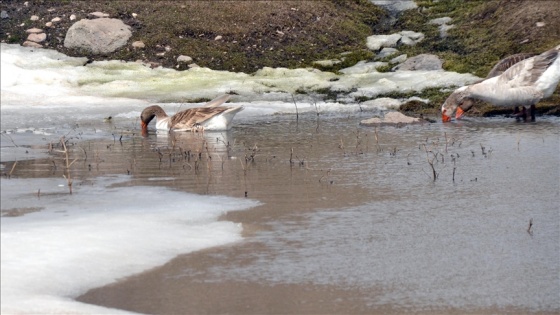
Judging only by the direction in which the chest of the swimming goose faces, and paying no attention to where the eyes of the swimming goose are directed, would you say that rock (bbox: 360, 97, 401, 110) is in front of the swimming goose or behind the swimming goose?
behind

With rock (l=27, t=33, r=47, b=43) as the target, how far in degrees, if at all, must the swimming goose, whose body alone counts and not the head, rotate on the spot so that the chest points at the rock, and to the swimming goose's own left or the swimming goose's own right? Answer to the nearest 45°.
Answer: approximately 45° to the swimming goose's own right

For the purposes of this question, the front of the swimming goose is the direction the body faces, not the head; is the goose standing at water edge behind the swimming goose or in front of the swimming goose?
behind

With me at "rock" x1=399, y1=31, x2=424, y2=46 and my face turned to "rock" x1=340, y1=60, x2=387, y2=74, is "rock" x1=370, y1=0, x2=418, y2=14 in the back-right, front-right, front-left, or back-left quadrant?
back-right

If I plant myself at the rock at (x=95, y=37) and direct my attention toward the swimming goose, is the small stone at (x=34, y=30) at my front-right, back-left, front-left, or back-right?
back-right

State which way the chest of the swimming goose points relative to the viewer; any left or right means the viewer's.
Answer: facing to the left of the viewer

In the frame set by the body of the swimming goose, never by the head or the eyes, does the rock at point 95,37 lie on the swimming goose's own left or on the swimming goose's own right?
on the swimming goose's own right

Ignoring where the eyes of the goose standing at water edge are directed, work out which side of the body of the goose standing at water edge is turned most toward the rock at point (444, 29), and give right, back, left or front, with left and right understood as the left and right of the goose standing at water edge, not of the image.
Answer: right

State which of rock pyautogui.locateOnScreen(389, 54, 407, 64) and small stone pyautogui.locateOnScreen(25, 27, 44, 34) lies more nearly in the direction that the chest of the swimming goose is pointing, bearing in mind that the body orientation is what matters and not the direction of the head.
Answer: the small stone

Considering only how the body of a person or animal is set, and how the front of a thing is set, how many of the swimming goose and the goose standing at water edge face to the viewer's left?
2

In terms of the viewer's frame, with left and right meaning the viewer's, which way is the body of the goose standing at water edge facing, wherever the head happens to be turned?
facing to the left of the viewer

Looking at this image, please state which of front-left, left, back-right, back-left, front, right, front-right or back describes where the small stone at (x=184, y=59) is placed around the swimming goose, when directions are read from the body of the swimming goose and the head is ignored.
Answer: right
